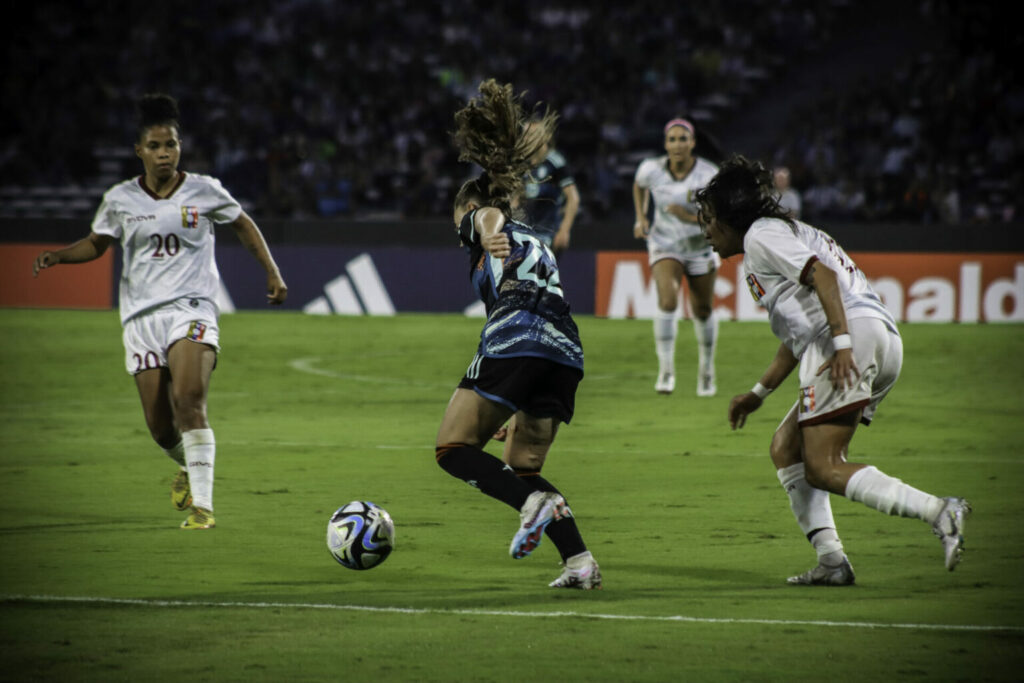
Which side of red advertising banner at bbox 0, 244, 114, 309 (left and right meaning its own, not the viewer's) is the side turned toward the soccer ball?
front

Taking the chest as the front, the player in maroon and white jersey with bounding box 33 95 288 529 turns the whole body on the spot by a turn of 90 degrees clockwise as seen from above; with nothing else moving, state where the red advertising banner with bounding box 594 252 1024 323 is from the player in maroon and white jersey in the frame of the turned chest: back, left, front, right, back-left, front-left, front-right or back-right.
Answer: back-right

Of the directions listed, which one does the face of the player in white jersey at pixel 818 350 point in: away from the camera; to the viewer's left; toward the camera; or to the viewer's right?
to the viewer's left

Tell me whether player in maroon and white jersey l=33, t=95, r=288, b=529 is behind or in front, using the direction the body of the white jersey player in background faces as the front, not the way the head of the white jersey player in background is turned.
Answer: in front

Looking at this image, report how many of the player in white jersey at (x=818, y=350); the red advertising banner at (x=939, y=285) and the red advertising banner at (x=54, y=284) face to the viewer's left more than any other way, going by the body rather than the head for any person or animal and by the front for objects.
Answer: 1

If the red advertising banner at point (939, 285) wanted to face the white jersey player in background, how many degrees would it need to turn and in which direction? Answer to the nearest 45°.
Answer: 0° — it already faces them

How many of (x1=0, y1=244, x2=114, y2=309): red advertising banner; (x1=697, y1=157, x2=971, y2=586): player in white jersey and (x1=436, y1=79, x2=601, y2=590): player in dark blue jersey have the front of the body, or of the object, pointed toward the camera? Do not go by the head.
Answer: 1

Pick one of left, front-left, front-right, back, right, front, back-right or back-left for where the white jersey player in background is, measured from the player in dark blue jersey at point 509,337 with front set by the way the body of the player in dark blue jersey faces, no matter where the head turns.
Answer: front-right

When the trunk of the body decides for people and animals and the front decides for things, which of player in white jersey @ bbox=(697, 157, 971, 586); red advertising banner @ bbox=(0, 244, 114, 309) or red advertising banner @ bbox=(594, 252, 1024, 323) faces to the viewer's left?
the player in white jersey

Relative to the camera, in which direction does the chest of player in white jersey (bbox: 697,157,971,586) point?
to the viewer's left

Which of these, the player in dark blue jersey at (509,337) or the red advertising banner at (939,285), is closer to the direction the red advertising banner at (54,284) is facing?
the player in dark blue jersey

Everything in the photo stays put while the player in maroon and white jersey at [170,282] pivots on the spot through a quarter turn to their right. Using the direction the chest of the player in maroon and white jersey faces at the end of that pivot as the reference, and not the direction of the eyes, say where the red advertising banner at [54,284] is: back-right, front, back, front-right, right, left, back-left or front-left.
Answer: right
